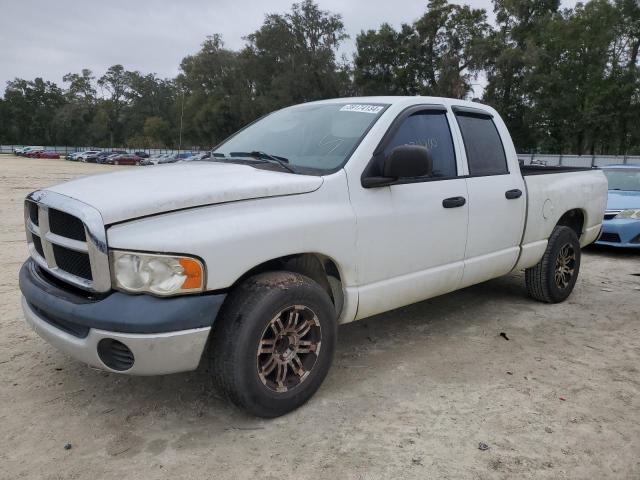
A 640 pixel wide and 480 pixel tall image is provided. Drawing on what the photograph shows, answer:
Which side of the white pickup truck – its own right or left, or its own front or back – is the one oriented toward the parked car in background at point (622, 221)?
back

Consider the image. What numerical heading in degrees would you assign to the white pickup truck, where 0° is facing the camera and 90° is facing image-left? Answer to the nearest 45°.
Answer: approximately 45°
